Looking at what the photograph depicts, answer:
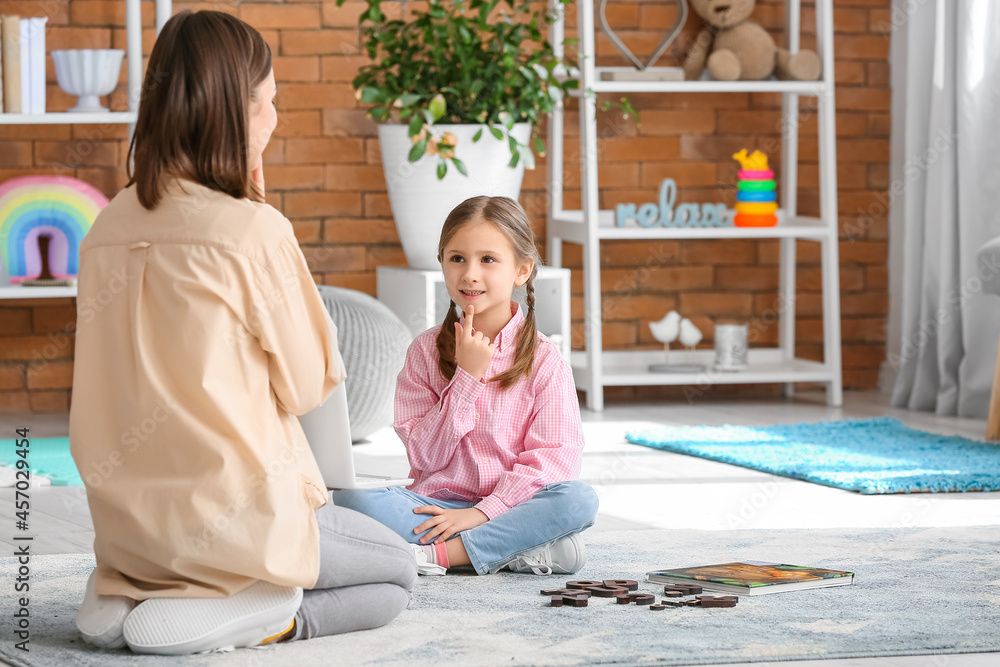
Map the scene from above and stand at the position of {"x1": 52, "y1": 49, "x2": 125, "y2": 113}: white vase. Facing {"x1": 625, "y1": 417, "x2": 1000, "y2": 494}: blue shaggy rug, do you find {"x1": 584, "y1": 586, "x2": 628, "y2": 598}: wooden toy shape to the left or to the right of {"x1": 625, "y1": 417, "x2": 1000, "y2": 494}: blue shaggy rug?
right

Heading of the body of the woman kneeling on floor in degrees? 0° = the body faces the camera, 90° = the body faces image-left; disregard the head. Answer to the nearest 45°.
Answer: approximately 225°

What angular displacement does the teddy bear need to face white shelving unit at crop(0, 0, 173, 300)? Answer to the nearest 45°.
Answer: approximately 45° to its right

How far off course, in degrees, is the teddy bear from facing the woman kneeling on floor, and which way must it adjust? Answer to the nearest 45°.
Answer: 0° — it already faces them

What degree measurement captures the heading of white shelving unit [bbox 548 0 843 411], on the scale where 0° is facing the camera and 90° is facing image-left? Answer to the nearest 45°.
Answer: approximately 0°

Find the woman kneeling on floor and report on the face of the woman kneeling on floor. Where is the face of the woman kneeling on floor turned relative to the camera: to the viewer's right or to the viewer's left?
to the viewer's right

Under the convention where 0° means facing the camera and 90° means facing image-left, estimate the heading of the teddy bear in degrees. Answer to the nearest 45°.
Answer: approximately 0°

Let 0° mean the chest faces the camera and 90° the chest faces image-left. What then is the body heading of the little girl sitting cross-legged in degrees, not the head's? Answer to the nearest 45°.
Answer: approximately 45°
